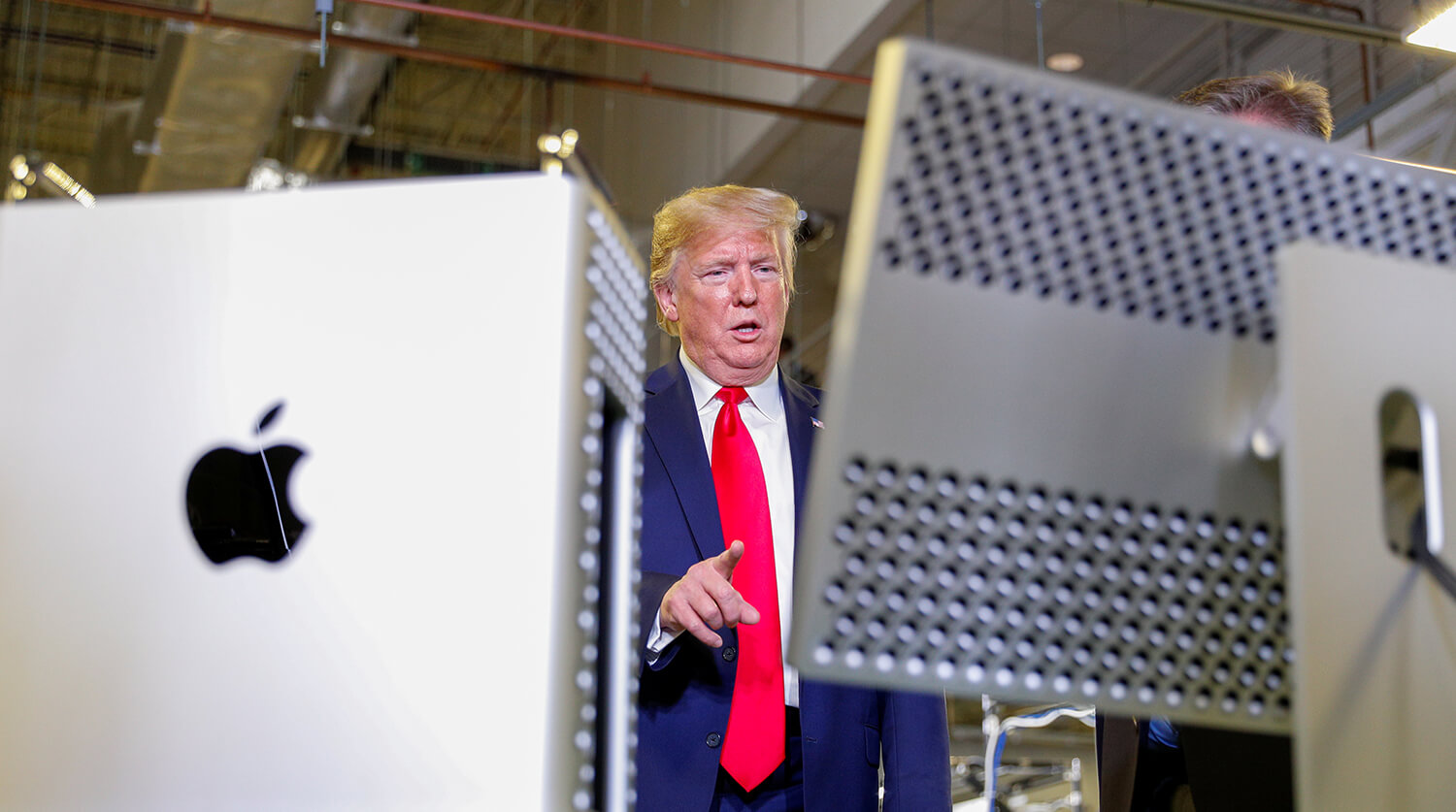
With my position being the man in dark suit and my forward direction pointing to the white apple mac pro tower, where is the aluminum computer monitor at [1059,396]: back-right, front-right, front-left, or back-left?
front-left

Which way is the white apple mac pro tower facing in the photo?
to the viewer's left

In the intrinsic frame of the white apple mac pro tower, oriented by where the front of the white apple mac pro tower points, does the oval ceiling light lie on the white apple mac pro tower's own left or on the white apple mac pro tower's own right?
on the white apple mac pro tower's own right

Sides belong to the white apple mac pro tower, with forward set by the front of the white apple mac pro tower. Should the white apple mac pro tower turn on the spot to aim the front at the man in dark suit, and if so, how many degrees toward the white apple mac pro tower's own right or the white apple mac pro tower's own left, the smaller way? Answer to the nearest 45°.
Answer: approximately 135° to the white apple mac pro tower's own right
